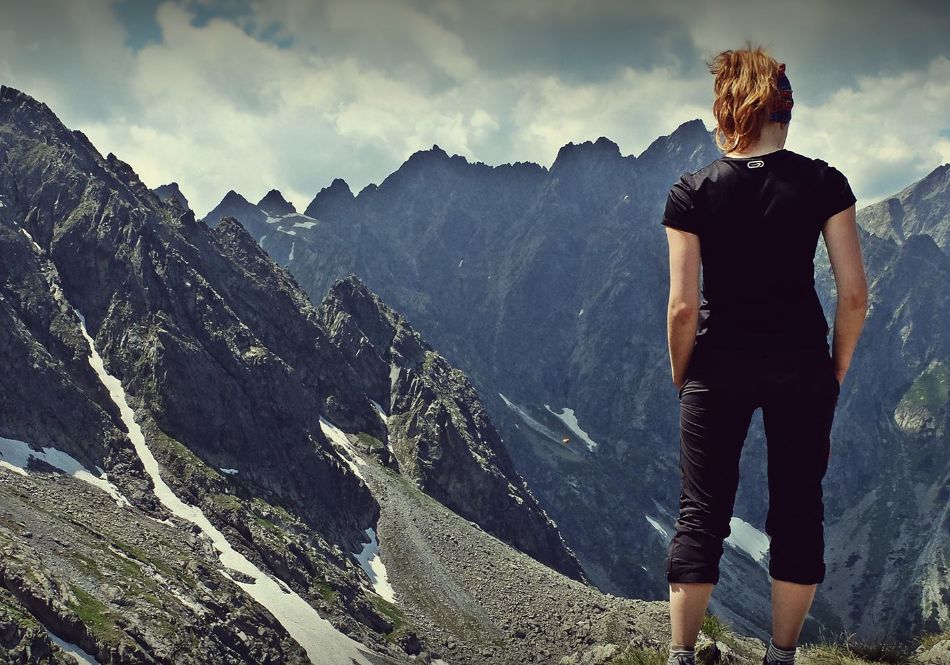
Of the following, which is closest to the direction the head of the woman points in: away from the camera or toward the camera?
away from the camera

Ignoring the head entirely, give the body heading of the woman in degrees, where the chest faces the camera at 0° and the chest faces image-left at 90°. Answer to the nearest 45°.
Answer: approximately 180°
